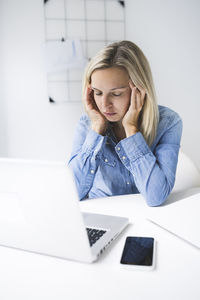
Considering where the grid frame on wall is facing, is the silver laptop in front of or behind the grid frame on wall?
in front

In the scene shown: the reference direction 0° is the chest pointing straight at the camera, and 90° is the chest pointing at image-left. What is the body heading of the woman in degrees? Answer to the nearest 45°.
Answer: approximately 45°

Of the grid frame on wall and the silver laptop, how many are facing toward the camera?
1

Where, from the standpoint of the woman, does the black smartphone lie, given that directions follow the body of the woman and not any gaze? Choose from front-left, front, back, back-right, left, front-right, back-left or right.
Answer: front-left

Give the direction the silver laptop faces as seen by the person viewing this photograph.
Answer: facing away from the viewer and to the right of the viewer

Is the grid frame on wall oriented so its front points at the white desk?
yes

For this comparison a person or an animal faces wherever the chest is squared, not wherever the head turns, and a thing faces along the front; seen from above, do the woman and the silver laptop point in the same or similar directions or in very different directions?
very different directions
